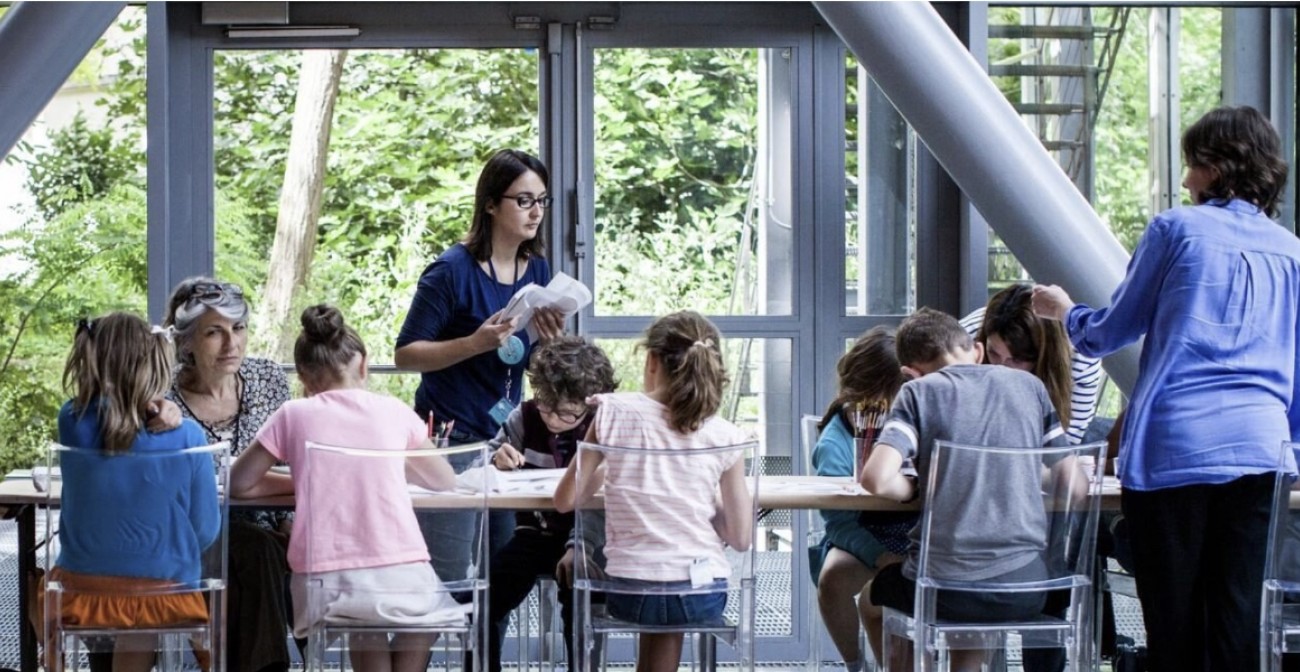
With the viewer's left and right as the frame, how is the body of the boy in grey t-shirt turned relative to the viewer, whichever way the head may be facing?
facing away from the viewer and to the left of the viewer

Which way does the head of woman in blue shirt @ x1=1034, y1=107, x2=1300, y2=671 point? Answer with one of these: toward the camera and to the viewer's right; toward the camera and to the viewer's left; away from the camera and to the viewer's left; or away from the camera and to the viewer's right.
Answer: away from the camera and to the viewer's left

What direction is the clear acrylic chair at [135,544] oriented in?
away from the camera

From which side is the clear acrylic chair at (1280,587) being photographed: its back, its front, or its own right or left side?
back

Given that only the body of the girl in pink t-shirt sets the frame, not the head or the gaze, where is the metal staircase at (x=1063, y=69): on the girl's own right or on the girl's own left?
on the girl's own right

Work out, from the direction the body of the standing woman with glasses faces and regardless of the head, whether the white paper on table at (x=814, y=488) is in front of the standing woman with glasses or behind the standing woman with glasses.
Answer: in front

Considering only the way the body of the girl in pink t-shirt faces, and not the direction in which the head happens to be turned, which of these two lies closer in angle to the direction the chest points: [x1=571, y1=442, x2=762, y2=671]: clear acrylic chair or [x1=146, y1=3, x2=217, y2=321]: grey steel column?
the grey steel column

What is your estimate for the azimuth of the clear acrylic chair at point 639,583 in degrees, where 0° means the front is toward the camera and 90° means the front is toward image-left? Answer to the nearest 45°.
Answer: approximately 180°

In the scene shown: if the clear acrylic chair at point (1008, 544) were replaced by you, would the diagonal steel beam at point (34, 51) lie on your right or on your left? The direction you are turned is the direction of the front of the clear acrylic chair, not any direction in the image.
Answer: on your left

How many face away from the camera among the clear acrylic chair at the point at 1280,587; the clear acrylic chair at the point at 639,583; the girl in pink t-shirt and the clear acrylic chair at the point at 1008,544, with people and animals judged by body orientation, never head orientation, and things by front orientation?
4

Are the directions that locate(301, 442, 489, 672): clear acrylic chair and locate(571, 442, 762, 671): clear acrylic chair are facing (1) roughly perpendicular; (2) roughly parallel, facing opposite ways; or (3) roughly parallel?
roughly parallel

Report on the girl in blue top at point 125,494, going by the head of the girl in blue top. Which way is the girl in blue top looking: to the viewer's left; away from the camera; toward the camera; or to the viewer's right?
away from the camera

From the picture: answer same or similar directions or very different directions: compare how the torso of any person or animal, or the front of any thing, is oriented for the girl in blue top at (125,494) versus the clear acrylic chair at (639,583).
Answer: same or similar directions

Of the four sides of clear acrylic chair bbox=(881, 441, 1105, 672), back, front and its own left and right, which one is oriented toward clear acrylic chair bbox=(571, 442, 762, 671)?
left

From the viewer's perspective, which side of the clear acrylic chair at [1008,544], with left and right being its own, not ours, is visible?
back

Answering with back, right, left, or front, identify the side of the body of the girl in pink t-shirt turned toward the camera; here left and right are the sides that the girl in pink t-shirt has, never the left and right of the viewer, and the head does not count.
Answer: back

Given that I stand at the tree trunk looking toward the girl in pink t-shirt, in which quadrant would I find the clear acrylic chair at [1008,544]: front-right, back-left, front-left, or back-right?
front-left
